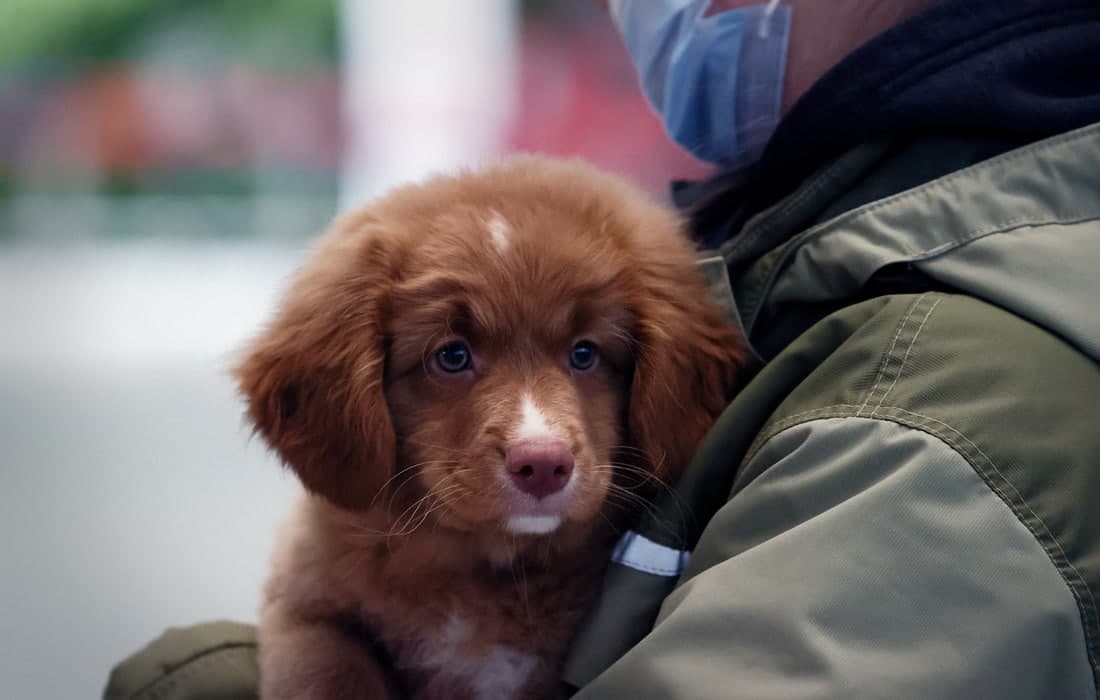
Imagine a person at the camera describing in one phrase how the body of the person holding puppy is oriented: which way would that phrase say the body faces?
to the viewer's left
